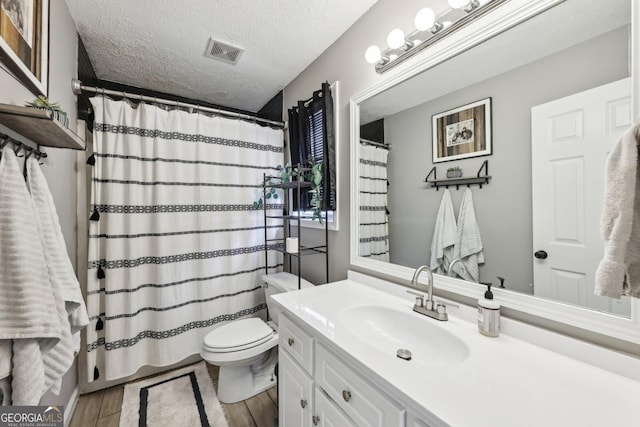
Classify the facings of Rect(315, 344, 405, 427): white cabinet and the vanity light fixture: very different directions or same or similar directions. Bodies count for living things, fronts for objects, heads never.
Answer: same or similar directions

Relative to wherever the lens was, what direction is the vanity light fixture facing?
facing the viewer and to the left of the viewer

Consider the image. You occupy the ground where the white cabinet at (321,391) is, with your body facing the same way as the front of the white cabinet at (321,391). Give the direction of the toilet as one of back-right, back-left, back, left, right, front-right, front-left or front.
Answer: right

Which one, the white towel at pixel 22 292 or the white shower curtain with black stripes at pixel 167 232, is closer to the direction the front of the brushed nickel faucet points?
the white towel

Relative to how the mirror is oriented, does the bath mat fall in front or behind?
in front

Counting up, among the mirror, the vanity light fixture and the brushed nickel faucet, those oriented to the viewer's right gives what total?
0

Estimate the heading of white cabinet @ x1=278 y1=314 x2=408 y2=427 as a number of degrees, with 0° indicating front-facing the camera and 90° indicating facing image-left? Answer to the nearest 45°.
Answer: approximately 45°

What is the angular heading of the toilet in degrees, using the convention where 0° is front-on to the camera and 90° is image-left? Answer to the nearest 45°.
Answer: approximately 45°
